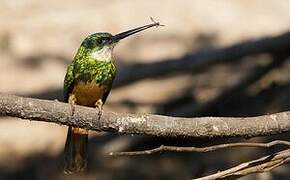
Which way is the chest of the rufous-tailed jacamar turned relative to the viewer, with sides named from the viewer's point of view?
facing the viewer and to the right of the viewer

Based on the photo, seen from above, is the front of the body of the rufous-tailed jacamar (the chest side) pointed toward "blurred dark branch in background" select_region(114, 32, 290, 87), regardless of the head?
no
